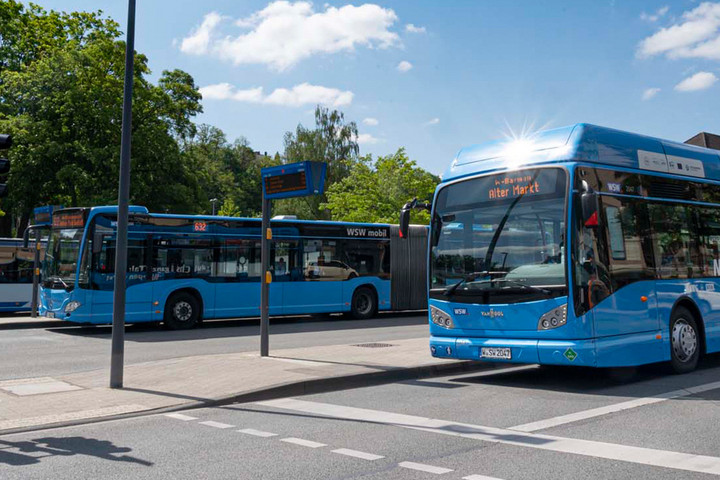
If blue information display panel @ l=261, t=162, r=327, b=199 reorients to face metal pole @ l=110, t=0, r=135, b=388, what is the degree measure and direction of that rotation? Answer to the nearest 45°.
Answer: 0° — it already faces it

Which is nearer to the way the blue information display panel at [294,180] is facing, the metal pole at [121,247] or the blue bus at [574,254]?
the metal pole

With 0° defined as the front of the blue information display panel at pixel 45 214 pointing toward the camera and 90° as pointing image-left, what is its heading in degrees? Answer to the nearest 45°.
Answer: approximately 45°

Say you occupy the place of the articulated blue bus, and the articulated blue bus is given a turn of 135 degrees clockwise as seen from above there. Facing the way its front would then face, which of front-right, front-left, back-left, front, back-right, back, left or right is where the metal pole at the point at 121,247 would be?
back

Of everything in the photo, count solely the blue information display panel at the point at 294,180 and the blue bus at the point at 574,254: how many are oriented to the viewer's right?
0

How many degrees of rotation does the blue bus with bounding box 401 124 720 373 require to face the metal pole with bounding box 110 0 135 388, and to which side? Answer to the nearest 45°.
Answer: approximately 45° to its right

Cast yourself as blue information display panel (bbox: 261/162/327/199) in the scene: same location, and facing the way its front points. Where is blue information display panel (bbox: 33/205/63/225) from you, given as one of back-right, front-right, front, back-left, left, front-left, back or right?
right

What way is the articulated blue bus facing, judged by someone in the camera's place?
facing the viewer and to the left of the viewer

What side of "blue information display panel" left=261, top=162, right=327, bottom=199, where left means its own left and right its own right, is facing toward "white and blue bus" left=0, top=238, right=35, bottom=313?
right

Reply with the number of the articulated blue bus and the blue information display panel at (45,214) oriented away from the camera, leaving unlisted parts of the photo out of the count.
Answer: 0

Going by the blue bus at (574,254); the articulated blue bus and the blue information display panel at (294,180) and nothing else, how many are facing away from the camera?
0

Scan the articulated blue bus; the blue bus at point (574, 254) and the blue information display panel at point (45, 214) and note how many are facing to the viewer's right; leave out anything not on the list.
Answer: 0
